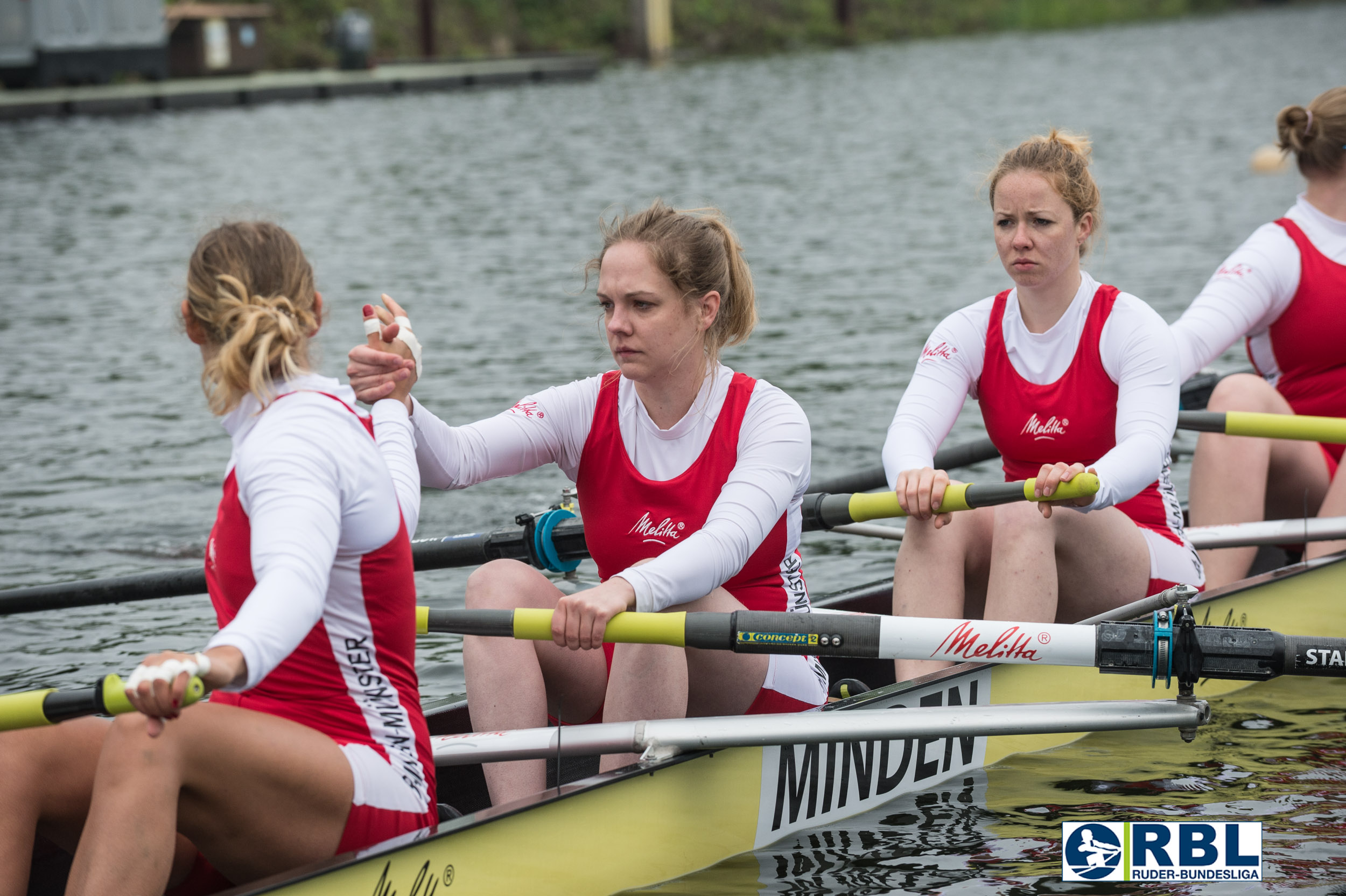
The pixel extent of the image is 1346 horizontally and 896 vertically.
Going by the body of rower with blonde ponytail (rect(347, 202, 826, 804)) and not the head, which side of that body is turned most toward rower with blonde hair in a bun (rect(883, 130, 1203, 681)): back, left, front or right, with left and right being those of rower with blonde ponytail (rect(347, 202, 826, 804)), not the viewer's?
back

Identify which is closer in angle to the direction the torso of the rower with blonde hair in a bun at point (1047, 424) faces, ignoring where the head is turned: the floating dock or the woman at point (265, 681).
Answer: the woman

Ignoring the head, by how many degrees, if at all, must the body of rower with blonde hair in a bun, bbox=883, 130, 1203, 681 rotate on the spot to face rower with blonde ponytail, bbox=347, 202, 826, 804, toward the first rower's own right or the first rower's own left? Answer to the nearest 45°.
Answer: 0° — they already face them

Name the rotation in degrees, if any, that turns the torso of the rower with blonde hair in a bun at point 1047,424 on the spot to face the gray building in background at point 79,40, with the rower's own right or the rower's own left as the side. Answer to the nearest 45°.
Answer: approximately 90° to the rower's own right

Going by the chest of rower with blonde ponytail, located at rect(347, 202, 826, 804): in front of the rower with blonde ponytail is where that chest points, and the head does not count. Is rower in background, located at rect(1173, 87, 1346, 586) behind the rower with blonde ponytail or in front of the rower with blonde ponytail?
behind

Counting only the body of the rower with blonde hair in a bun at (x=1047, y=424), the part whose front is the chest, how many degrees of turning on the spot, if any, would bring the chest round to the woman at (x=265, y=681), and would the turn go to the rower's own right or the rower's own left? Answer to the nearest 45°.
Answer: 0° — they already face them

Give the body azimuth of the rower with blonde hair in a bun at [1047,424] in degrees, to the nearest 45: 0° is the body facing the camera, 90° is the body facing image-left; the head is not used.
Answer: approximately 45°

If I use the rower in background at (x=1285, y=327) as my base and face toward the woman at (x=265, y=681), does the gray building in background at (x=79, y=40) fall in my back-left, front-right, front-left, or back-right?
back-right

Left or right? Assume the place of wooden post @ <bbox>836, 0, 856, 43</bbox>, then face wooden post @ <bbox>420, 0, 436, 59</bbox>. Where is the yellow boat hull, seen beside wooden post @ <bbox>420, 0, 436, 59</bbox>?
left

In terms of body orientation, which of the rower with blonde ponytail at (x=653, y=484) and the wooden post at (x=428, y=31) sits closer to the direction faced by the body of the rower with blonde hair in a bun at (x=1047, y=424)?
the rower with blonde ponytail

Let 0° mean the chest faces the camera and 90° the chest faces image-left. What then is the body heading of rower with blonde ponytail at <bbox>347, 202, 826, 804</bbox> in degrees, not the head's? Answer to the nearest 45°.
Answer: approximately 45°
